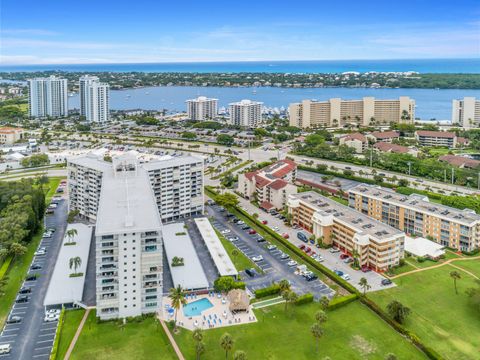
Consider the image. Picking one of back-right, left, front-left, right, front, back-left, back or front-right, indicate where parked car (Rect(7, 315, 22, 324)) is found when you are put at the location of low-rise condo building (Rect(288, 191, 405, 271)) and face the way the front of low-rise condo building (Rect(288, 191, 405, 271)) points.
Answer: front

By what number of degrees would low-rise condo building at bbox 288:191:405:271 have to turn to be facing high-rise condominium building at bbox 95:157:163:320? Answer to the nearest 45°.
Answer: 0° — it already faces it

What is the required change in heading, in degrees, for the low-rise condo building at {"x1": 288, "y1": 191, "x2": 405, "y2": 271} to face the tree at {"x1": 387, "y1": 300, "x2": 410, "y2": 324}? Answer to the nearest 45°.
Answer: approximately 45° to its left

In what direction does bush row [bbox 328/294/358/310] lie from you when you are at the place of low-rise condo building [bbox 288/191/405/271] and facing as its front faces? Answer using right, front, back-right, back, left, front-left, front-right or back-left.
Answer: front-left

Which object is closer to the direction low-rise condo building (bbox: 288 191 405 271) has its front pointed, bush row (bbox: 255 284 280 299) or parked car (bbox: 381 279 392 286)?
the bush row

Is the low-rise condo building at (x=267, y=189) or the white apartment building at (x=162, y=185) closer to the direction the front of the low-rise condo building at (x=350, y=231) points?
the white apartment building

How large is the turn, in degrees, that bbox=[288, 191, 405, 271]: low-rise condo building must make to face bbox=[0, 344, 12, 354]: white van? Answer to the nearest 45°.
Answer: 0° — it already faces it

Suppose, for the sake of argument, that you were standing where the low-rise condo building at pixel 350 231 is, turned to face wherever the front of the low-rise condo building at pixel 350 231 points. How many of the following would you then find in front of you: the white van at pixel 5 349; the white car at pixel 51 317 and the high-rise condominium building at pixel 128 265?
3

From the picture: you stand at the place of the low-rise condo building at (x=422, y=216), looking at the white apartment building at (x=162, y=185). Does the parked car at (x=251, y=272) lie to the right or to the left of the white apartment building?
left

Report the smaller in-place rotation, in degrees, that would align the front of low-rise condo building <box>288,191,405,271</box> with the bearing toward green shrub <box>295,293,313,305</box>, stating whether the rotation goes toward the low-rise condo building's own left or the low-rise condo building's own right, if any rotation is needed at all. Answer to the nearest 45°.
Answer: approximately 45° to the low-rise condo building's own left

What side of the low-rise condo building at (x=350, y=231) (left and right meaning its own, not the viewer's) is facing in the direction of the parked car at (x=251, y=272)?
front

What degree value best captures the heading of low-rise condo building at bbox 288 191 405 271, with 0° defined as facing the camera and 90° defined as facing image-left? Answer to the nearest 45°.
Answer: approximately 45°

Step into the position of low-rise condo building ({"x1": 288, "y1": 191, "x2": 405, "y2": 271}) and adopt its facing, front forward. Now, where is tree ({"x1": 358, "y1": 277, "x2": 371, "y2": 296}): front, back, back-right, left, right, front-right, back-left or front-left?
front-left

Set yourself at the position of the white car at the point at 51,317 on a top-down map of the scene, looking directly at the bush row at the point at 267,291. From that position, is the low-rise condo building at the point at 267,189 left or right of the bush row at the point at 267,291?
left

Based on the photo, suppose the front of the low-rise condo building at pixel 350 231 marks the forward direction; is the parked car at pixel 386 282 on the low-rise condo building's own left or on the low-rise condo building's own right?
on the low-rise condo building's own left
